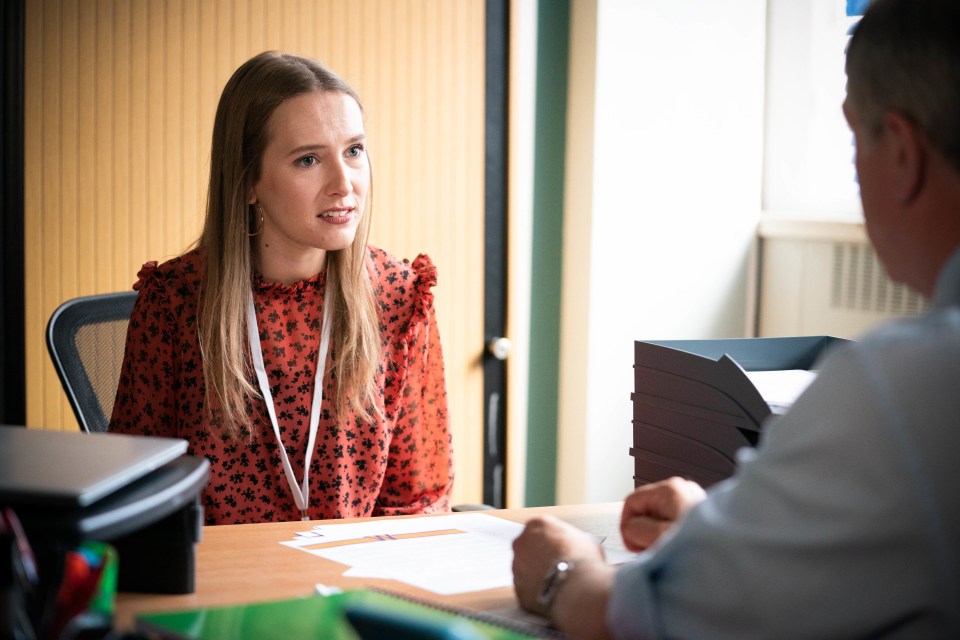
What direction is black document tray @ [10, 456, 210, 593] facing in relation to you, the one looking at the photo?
facing the viewer and to the right of the viewer

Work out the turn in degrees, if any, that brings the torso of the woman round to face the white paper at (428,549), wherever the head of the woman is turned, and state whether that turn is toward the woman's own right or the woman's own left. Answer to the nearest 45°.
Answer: approximately 45° to the woman's own right

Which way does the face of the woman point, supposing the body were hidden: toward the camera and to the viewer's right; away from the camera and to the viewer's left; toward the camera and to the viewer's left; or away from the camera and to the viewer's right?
toward the camera and to the viewer's right

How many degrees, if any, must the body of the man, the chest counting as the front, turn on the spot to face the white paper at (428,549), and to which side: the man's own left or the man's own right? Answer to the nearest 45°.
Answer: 0° — they already face it

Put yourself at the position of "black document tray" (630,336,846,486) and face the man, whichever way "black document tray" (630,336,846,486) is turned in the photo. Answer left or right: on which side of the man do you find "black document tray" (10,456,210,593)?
right

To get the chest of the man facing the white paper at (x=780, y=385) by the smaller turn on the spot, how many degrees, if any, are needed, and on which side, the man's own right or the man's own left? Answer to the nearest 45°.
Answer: approximately 45° to the man's own right

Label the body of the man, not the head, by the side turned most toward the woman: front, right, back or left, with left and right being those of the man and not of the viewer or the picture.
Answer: front

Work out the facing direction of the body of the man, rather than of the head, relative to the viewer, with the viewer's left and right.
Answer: facing away from the viewer and to the left of the viewer

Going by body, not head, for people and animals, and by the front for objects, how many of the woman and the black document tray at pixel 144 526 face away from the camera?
0

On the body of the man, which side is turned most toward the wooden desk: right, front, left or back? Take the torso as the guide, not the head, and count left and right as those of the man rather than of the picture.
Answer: front

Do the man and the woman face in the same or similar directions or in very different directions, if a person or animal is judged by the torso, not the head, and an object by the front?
very different directions

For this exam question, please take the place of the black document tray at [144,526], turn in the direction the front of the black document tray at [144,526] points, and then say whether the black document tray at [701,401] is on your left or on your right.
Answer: on your left

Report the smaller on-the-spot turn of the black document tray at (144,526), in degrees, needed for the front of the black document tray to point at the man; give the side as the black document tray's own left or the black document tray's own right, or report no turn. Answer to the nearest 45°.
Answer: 0° — it already faces them
